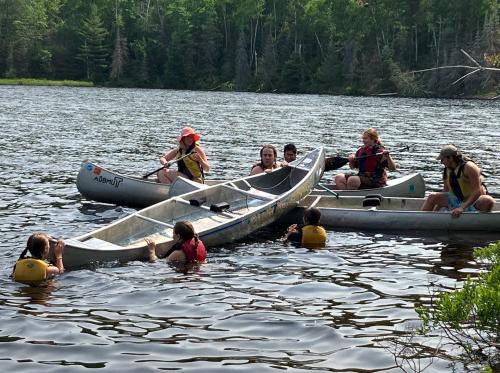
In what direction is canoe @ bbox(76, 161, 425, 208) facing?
to the viewer's left

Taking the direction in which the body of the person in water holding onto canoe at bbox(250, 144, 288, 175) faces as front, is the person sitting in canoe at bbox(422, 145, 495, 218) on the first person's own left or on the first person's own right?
on the first person's own left

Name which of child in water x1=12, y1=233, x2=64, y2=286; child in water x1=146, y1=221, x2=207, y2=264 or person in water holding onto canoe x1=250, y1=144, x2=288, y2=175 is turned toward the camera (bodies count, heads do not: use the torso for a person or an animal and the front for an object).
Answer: the person in water holding onto canoe

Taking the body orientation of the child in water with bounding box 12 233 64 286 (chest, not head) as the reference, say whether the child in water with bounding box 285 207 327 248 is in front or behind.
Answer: in front

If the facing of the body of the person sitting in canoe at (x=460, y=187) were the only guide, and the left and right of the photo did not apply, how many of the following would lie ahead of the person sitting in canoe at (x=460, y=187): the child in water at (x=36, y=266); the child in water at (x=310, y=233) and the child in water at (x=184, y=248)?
3

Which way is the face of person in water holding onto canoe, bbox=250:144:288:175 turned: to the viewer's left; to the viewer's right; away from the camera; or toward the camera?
toward the camera

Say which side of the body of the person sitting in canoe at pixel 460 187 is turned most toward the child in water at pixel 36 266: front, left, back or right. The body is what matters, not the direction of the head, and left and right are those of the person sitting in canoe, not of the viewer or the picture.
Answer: front

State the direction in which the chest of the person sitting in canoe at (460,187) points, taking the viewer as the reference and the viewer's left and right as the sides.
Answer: facing the viewer and to the left of the viewer

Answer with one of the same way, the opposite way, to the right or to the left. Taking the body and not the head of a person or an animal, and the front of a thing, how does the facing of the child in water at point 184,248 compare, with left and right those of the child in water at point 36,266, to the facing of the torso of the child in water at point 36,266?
to the left

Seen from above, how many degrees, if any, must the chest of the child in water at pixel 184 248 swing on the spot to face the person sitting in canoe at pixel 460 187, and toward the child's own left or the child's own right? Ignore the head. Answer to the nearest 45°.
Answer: approximately 90° to the child's own right

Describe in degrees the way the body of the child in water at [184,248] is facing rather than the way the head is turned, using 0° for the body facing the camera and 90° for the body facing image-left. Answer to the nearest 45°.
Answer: approximately 135°

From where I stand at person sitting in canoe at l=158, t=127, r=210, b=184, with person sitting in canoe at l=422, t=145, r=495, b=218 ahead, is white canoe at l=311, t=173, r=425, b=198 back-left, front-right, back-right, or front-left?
front-left

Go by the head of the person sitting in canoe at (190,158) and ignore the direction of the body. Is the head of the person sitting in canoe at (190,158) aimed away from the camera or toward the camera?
toward the camera

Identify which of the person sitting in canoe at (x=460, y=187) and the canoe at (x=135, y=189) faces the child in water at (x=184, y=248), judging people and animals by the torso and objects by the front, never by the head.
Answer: the person sitting in canoe

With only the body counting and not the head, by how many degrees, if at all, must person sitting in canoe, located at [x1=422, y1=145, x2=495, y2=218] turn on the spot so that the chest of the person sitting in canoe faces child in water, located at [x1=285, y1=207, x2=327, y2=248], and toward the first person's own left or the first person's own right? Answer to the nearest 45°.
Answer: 0° — they already face them

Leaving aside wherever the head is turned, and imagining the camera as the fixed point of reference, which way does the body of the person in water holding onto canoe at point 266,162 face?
toward the camera
